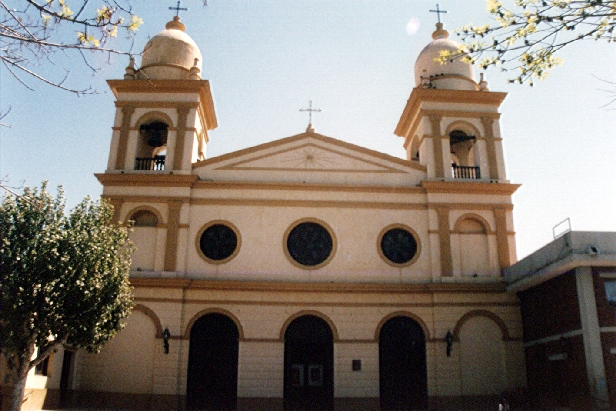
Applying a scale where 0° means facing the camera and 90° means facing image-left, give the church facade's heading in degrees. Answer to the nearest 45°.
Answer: approximately 0°

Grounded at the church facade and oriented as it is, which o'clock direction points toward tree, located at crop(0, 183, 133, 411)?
The tree is roughly at 2 o'clock from the church facade.
